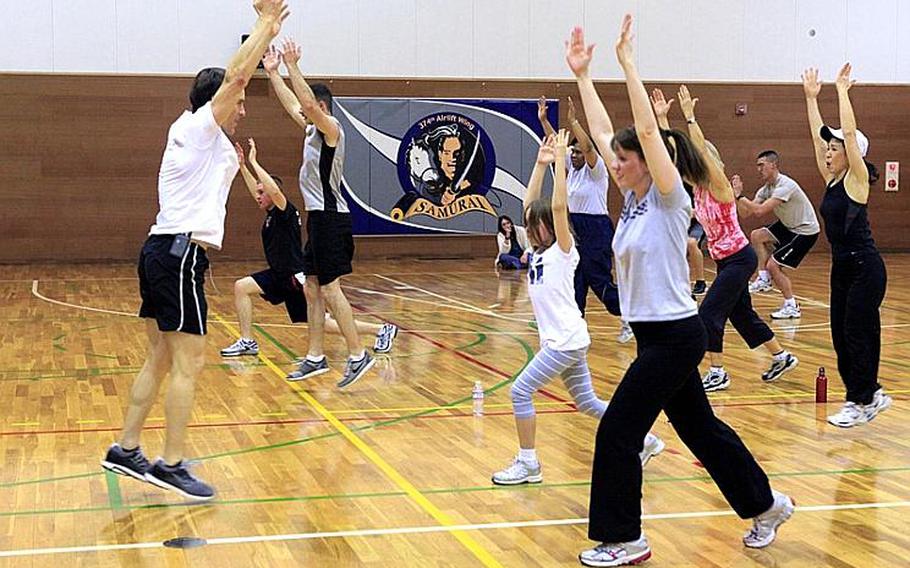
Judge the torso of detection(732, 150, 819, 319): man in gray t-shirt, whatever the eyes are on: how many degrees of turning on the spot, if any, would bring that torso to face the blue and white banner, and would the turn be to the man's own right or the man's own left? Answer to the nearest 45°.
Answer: approximately 45° to the man's own right

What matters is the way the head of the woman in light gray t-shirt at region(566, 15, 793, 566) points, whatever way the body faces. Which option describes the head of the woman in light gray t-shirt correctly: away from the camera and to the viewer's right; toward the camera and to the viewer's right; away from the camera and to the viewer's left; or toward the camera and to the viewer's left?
toward the camera and to the viewer's left

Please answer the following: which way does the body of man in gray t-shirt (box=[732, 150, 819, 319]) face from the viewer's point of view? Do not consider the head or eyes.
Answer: to the viewer's left

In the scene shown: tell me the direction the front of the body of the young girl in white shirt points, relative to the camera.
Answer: to the viewer's left

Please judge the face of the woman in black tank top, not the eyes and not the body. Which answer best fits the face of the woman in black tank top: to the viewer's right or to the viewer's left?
to the viewer's left

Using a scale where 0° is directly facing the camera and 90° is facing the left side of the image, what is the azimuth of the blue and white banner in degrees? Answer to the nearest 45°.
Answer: approximately 0°

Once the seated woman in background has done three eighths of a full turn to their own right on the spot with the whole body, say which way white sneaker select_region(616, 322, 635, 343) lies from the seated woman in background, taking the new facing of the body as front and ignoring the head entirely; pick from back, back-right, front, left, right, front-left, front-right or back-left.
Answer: back-left

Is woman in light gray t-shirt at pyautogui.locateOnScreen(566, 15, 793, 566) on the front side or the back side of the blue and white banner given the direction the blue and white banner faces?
on the front side

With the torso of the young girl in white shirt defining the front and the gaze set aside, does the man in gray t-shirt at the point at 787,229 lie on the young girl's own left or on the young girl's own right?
on the young girl's own right

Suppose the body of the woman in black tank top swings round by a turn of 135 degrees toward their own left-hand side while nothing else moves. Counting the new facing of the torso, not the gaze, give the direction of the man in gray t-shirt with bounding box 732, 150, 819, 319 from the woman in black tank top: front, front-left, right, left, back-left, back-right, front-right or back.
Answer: left

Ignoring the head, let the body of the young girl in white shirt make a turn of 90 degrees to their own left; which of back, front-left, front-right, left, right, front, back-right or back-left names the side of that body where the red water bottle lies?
back-left

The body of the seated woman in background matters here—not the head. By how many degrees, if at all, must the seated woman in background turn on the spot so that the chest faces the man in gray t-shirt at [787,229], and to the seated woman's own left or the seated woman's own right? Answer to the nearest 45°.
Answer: approximately 45° to the seated woman's own left

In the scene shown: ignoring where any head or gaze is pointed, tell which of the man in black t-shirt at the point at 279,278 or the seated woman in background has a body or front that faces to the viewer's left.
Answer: the man in black t-shirt

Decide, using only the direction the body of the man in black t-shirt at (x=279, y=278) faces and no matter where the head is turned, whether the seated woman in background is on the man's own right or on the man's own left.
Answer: on the man's own right
